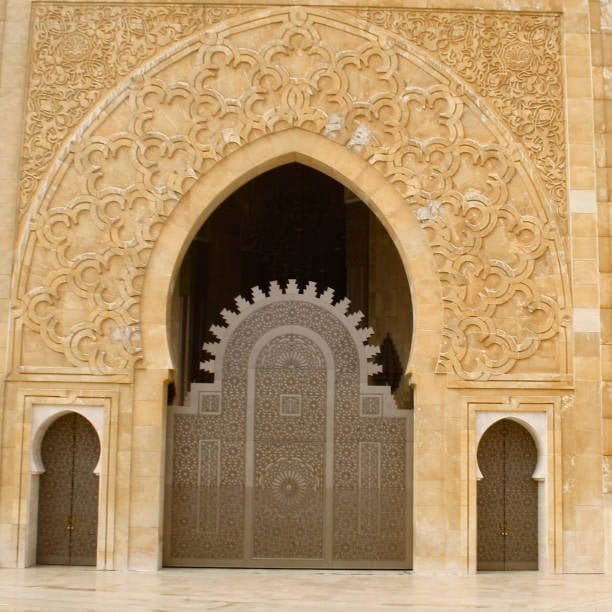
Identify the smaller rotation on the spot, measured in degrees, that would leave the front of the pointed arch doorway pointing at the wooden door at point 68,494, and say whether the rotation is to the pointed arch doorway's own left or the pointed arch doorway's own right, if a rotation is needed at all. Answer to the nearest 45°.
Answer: approximately 90° to the pointed arch doorway's own right

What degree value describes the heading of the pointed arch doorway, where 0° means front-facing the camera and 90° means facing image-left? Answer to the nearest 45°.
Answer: approximately 0°

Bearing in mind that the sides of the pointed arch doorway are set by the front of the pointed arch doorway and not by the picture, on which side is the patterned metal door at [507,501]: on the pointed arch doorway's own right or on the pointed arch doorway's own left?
on the pointed arch doorway's own left
